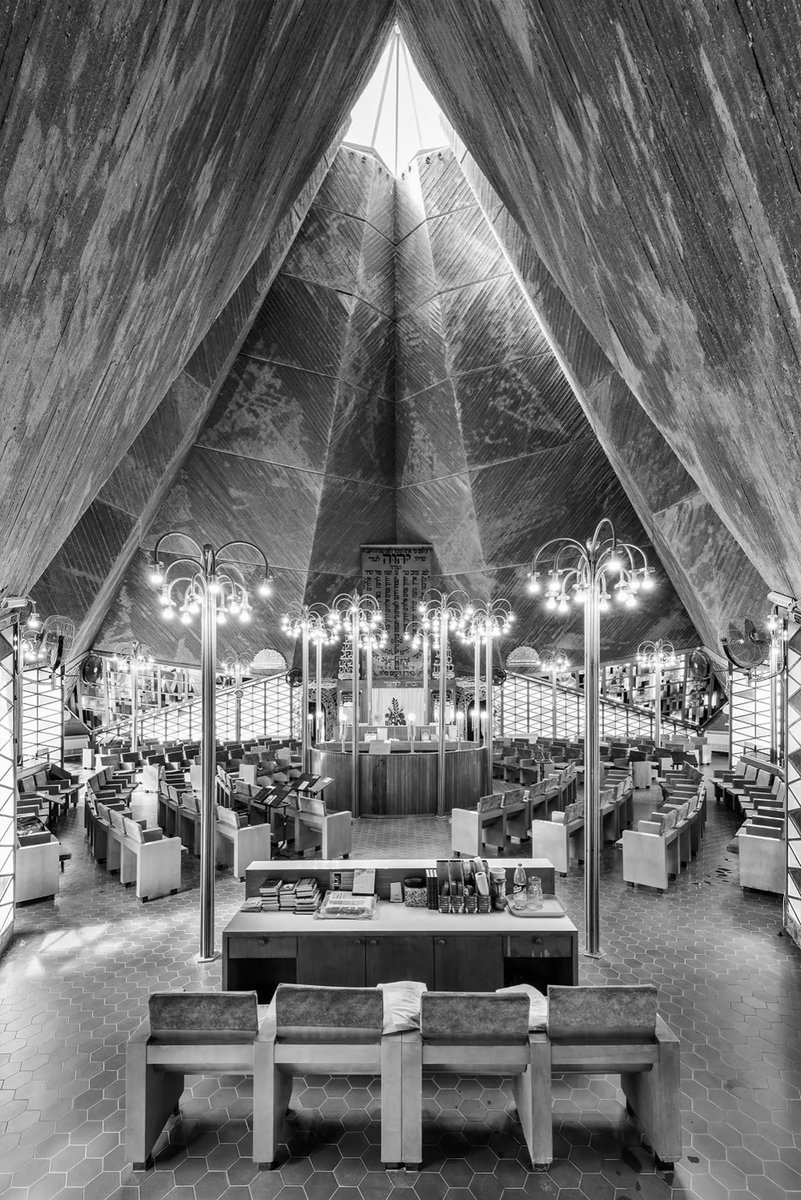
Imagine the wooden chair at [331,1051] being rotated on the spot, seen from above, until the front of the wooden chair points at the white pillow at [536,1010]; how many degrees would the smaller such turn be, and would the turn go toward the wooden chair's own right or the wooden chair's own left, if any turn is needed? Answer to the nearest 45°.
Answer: approximately 90° to the wooden chair's own right

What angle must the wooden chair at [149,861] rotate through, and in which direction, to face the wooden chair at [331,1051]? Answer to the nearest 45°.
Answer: approximately 135° to its right

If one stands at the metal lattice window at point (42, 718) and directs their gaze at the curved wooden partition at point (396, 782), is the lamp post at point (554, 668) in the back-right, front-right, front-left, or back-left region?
front-left

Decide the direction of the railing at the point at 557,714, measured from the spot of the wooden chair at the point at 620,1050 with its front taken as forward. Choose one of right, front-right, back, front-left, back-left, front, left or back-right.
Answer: front

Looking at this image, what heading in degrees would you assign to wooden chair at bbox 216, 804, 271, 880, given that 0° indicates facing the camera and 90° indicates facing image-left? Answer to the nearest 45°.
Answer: approximately 225°

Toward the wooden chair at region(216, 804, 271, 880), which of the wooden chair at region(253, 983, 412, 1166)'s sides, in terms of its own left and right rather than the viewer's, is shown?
front

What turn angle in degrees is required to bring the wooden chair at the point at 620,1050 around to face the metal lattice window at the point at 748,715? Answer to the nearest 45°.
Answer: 0° — it already faces it

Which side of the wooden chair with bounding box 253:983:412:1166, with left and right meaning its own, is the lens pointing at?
back

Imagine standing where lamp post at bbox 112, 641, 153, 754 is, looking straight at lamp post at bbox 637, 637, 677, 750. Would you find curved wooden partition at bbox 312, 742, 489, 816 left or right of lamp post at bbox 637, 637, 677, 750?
right

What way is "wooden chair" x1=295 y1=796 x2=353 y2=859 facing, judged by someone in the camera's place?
facing away from the viewer and to the right of the viewer

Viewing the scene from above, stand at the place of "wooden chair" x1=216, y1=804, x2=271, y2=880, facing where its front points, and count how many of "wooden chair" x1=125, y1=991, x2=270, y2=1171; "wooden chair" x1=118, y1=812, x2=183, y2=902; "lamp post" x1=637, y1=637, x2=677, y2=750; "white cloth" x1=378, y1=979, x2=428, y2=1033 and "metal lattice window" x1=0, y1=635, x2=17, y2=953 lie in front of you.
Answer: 1

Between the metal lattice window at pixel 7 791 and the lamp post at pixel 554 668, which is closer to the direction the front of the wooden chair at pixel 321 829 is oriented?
the lamp post

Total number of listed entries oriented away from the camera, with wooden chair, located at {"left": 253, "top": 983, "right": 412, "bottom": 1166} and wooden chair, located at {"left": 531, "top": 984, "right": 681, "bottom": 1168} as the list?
2

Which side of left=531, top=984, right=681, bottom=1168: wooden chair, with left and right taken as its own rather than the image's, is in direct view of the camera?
back

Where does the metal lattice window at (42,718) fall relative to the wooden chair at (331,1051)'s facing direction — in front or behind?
in front
